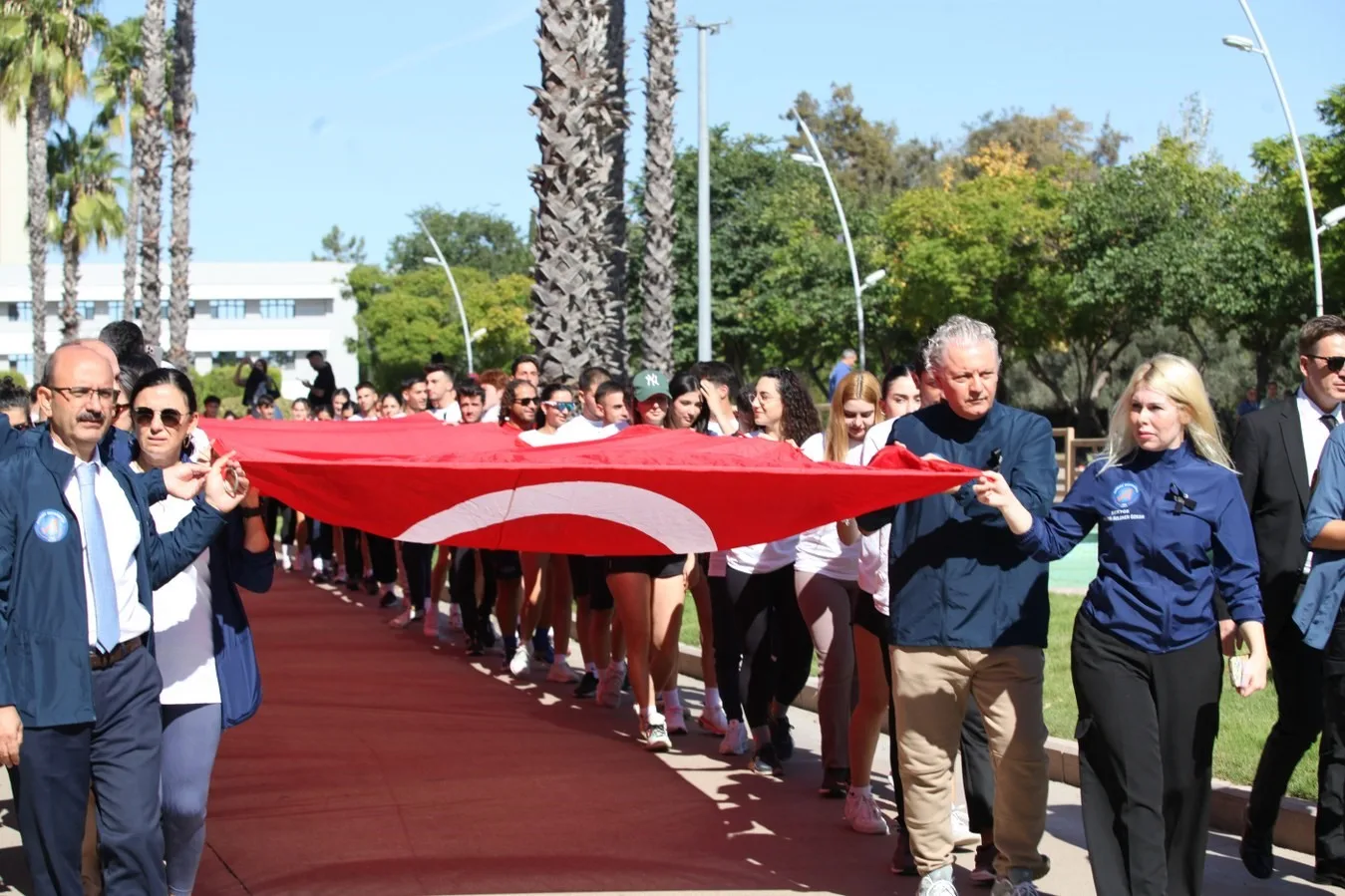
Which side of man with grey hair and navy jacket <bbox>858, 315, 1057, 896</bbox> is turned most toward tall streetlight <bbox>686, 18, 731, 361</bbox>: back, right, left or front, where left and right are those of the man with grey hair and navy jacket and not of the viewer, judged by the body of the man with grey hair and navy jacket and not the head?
back

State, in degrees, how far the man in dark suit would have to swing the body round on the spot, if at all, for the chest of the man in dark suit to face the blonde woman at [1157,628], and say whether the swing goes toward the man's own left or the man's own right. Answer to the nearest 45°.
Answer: approximately 45° to the man's own right

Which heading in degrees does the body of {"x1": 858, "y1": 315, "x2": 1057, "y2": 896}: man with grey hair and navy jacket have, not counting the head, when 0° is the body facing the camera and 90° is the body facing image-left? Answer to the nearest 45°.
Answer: approximately 0°

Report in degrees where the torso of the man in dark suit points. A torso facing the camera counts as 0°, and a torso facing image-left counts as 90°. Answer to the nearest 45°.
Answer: approximately 315°

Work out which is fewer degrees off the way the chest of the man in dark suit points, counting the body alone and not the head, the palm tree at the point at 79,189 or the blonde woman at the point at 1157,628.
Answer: the blonde woman

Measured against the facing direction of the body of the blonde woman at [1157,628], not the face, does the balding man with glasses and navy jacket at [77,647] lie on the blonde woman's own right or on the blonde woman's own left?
on the blonde woman's own right

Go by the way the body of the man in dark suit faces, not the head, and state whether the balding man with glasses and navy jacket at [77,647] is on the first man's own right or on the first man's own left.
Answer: on the first man's own right

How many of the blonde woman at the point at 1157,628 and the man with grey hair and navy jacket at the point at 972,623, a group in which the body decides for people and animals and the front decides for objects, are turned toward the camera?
2

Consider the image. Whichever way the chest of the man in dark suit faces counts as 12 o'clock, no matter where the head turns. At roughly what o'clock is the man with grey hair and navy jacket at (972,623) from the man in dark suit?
The man with grey hair and navy jacket is roughly at 3 o'clock from the man in dark suit.

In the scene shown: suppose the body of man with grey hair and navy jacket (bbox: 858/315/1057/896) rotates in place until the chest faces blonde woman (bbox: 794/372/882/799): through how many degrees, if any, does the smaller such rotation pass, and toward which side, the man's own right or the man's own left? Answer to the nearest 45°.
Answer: approximately 180°

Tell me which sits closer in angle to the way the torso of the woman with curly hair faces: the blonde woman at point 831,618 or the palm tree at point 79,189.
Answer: the blonde woman
